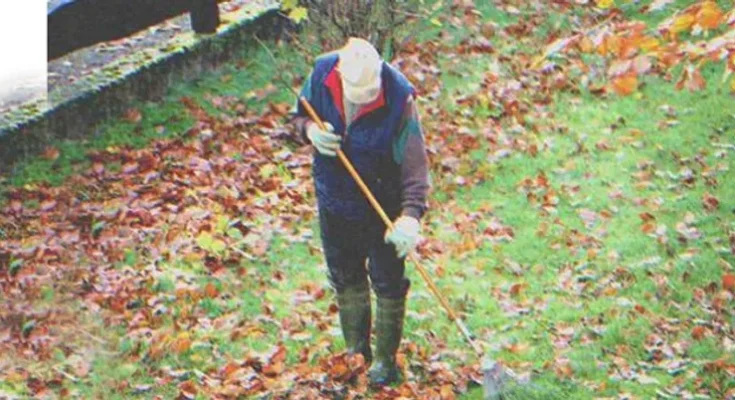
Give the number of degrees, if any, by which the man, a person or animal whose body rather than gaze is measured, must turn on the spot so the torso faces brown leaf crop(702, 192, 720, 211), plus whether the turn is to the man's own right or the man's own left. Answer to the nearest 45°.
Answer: approximately 135° to the man's own left

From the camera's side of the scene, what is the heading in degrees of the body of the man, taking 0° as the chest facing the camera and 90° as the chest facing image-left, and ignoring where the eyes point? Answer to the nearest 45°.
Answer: approximately 0°

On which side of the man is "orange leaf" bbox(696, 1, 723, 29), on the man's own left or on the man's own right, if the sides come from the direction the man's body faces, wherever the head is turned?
on the man's own left

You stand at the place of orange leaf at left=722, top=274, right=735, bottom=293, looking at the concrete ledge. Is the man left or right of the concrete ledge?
left

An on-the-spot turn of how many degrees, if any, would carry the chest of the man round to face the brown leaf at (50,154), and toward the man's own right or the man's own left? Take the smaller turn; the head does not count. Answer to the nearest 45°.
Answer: approximately 135° to the man's own right

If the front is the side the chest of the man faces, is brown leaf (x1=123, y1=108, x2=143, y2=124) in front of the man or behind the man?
behind
